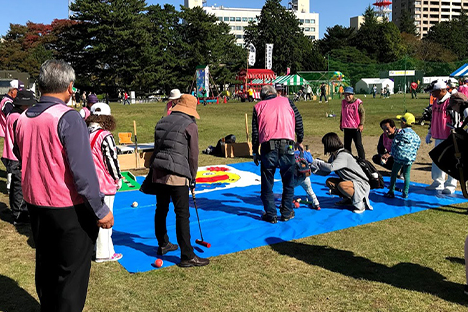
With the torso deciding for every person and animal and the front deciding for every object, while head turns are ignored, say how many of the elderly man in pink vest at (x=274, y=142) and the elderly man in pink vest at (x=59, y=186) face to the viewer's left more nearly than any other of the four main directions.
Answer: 0

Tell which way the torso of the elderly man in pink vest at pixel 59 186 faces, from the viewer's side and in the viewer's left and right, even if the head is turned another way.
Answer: facing away from the viewer and to the right of the viewer

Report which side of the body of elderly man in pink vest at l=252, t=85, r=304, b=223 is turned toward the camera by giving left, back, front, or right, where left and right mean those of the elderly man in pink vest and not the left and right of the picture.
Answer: back

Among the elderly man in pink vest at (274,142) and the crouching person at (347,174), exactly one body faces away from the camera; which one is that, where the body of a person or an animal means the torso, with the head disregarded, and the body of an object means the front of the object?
the elderly man in pink vest

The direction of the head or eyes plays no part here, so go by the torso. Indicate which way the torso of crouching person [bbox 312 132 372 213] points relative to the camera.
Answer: to the viewer's left

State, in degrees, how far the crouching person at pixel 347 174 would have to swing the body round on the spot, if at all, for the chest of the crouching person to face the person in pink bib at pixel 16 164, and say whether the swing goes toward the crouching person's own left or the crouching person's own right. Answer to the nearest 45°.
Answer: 0° — they already face them

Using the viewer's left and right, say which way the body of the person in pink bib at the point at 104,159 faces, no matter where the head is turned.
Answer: facing away from the viewer and to the right of the viewer

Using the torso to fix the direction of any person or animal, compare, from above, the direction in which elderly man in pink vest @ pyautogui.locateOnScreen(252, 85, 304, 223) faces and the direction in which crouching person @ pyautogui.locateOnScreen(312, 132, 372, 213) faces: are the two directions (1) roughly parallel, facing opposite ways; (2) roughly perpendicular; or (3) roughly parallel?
roughly perpendicular

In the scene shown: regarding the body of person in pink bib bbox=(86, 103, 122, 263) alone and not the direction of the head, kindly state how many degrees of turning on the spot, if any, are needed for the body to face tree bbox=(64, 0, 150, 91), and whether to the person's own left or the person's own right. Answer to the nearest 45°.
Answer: approximately 45° to the person's own left
